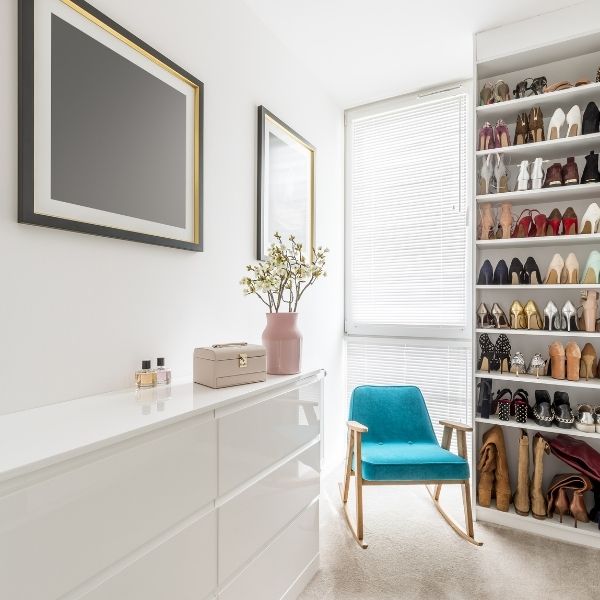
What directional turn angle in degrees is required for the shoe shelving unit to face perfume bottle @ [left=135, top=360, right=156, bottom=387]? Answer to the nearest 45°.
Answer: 0° — it already faces it

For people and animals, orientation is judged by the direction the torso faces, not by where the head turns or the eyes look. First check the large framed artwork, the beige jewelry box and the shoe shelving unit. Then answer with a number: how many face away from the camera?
0

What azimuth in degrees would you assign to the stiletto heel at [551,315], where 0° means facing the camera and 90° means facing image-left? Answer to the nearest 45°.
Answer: approximately 180°

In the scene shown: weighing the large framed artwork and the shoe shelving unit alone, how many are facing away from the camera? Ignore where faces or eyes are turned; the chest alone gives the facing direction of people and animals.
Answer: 0

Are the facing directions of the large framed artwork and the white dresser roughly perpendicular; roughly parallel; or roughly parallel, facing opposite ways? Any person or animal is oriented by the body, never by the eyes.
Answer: roughly parallel

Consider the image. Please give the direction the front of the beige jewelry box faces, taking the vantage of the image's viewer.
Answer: facing the viewer and to the right of the viewer
